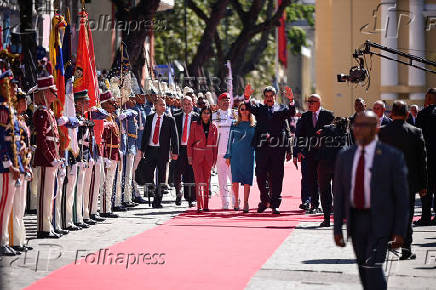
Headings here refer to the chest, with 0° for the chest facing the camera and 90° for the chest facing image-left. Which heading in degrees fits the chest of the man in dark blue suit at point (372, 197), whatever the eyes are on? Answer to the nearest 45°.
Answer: approximately 45°

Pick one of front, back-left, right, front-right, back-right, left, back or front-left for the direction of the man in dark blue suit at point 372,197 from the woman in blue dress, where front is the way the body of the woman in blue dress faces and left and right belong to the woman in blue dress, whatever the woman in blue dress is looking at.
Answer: front

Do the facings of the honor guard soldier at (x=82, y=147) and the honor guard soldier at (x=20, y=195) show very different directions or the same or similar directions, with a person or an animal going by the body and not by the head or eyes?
same or similar directions

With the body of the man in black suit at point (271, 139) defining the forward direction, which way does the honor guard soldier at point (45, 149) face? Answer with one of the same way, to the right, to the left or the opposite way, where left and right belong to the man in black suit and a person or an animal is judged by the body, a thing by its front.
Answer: to the left

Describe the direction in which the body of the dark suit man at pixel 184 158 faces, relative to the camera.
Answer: toward the camera

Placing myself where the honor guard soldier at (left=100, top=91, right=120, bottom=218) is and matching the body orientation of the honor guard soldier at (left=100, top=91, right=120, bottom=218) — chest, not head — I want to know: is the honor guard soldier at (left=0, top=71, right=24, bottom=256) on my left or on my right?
on my right

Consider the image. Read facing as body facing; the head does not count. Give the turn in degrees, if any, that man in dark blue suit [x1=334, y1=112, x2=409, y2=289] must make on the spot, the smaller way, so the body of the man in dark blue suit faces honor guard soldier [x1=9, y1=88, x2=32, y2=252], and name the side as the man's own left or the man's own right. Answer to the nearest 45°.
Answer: approximately 90° to the man's own right

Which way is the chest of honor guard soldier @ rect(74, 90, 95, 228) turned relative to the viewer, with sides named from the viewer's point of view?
facing to the right of the viewer

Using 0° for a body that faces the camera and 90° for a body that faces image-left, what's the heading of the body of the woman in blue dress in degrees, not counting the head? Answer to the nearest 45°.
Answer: approximately 0°

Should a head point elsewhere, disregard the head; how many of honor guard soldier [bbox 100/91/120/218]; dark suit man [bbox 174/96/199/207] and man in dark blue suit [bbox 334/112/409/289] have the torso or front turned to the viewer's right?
1

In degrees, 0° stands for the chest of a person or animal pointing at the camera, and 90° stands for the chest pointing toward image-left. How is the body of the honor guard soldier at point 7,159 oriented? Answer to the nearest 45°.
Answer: approximately 270°

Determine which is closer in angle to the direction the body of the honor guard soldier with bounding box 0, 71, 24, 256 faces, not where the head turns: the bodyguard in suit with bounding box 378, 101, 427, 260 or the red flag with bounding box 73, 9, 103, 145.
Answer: the bodyguard in suit
